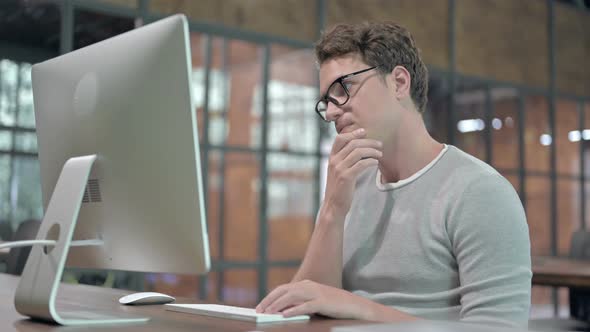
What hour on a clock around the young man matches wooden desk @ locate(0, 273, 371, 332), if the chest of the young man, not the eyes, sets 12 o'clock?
The wooden desk is roughly at 12 o'clock from the young man.

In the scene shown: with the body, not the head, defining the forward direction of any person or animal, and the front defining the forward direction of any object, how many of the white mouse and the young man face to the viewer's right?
0

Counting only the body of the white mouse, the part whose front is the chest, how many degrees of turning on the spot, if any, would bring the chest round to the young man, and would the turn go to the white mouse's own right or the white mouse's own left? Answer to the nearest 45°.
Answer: approximately 135° to the white mouse's own left

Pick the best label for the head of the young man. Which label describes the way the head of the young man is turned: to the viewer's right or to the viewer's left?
to the viewer's left

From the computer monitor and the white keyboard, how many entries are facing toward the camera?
0

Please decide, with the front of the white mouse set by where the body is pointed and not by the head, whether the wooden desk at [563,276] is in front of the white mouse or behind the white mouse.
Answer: behind

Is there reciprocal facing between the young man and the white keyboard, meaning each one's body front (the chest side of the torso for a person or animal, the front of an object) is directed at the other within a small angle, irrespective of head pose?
yes

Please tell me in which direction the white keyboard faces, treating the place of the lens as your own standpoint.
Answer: facing away from the viewer and to the right of the viewer

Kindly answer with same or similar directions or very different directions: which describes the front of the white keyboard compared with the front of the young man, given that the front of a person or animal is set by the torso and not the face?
very different directions

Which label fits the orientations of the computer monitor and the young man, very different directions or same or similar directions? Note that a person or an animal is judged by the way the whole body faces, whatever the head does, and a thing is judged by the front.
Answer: very different directions

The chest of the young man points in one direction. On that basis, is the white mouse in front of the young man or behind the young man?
in front

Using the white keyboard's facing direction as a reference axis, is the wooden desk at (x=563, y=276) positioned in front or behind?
in front
